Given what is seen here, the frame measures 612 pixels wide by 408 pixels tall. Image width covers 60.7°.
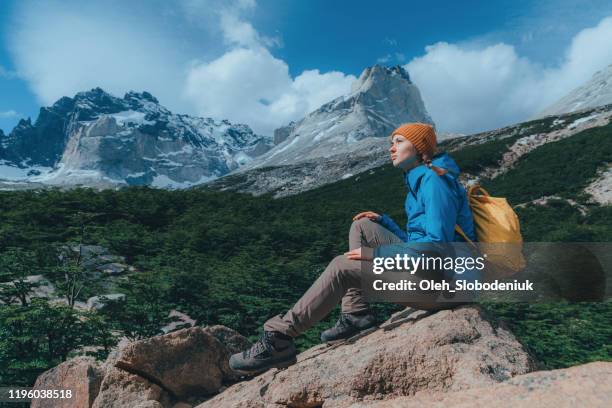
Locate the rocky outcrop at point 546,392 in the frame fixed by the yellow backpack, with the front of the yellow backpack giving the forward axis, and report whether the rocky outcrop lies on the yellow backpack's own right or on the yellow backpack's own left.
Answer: on the yellow backpack's own right

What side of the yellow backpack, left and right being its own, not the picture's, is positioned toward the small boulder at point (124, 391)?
back

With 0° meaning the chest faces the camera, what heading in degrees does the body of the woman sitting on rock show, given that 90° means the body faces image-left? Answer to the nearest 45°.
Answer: approximately 90°

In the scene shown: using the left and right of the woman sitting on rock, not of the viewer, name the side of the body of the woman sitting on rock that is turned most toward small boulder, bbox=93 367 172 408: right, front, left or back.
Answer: front

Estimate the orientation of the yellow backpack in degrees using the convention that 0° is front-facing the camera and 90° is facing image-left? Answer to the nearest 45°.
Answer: approximately 270°

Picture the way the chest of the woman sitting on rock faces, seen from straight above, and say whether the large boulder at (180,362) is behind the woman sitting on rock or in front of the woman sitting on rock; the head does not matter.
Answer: in front

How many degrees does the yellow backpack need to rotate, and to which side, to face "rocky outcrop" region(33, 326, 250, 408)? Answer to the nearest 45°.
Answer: approximately 180°

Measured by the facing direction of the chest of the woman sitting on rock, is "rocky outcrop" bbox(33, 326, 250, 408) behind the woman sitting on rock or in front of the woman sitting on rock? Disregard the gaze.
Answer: in front
